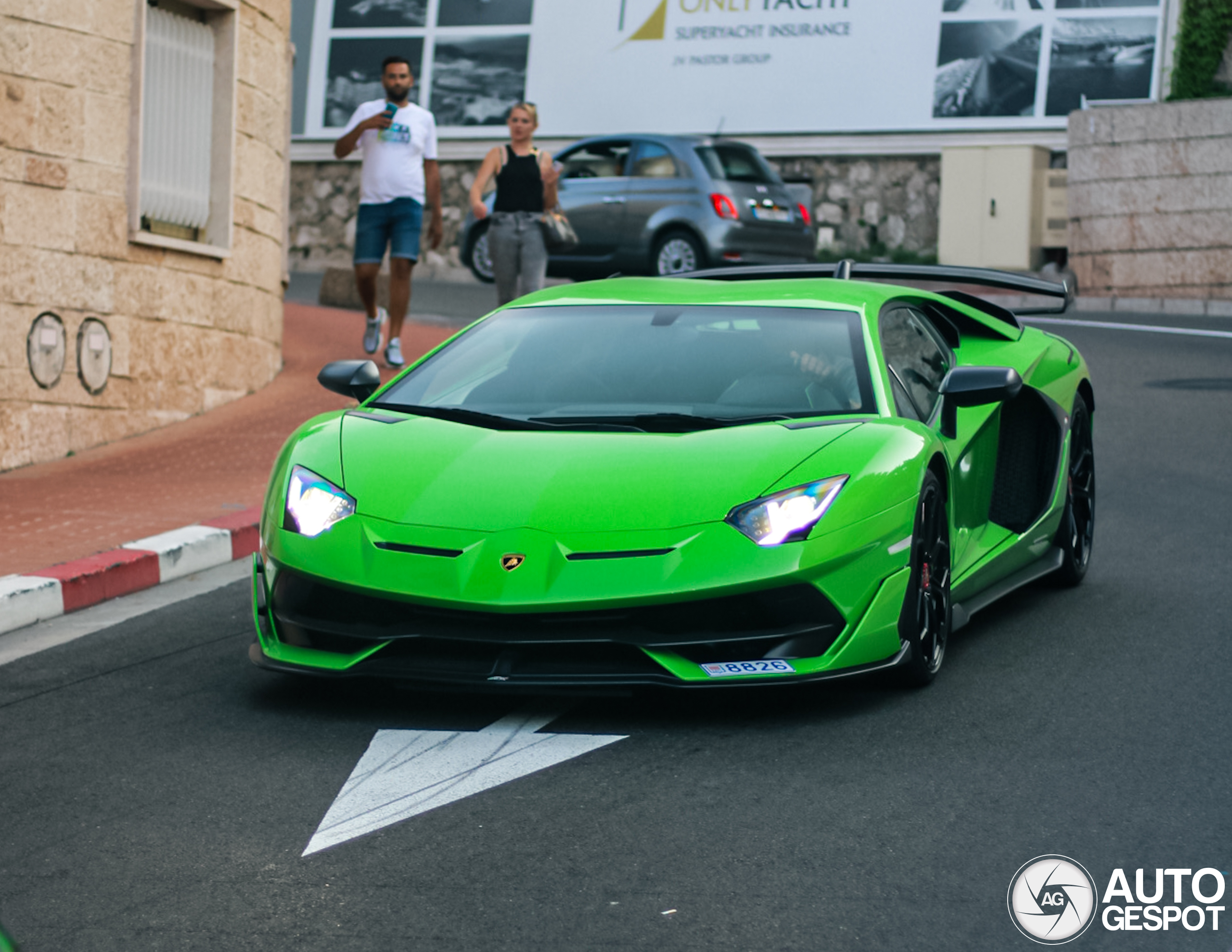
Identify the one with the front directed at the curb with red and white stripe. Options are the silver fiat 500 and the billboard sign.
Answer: the billboard sign

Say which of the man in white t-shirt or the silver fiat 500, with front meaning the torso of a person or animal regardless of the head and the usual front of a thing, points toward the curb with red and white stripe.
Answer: the man in white t-shirt

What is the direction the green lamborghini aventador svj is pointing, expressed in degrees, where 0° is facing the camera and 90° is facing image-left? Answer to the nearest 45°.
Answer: approximately 45°

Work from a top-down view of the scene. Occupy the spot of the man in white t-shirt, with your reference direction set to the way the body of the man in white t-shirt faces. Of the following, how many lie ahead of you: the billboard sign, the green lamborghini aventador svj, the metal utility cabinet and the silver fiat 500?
1

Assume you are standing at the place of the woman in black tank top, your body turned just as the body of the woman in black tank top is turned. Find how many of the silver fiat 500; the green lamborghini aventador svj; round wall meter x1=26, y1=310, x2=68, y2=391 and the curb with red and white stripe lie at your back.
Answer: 1

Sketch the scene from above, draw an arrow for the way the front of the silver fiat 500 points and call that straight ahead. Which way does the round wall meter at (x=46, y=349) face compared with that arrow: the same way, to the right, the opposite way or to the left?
the opposite way

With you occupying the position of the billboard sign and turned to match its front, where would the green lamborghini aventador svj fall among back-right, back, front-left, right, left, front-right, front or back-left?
front

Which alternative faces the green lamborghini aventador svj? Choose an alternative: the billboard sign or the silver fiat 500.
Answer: the billboard sign

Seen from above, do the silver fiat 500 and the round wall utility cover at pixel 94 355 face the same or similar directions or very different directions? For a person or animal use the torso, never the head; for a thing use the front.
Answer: very different directions

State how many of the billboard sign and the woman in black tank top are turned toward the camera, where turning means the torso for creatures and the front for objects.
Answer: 2

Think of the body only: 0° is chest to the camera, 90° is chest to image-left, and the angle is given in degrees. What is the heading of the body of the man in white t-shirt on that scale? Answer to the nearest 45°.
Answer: approximately 0°

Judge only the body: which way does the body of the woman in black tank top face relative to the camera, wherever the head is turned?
toward the camera

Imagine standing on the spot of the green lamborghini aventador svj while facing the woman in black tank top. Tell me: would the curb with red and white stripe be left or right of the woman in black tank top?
left

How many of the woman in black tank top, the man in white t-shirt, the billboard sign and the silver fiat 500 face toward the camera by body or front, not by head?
3
